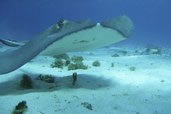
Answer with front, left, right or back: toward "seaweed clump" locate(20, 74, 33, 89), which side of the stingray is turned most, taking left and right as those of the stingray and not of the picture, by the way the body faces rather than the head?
back

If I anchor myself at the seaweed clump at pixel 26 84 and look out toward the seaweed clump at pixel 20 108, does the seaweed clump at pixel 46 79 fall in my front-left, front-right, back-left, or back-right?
back-left

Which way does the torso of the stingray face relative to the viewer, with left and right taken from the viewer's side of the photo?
facing the viewer and to the right of the viewer
